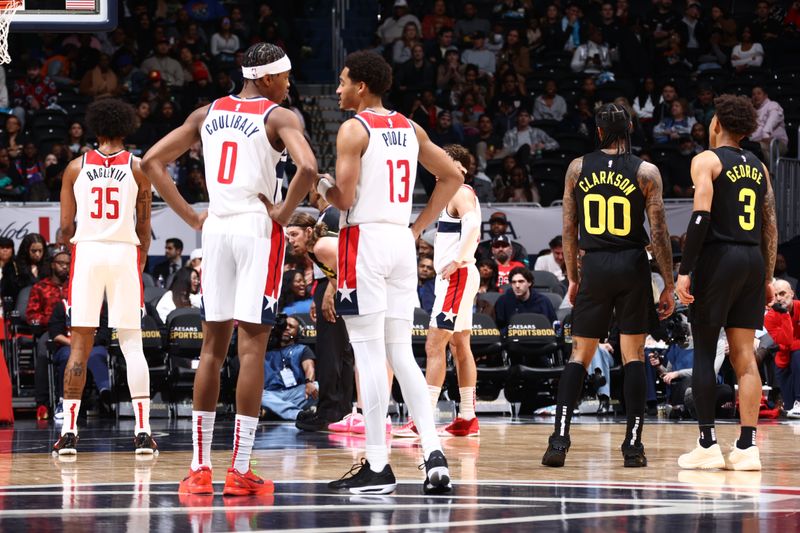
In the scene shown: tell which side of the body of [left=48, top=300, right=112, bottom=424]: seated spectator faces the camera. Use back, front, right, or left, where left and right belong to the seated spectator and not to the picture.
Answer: front

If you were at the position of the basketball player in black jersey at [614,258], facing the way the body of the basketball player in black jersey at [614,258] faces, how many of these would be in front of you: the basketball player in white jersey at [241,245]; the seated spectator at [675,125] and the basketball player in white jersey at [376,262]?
1

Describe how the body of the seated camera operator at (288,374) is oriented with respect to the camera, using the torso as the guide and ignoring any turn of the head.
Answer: toward the camera

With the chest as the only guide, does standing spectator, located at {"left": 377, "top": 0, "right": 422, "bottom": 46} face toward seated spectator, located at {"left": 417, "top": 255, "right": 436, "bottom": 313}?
yes

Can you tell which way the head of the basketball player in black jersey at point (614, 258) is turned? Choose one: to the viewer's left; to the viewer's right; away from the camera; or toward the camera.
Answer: away from the camera

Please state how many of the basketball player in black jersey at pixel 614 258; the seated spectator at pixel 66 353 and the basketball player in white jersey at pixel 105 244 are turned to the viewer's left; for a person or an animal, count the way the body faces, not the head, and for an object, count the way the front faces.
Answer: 0

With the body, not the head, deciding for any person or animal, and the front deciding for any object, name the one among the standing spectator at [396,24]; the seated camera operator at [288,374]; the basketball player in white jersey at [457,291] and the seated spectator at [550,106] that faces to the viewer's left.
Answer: the basketball player in white jersey

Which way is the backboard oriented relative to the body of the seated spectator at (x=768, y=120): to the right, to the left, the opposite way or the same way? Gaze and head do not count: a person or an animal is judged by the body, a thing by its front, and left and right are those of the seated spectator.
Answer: to the left

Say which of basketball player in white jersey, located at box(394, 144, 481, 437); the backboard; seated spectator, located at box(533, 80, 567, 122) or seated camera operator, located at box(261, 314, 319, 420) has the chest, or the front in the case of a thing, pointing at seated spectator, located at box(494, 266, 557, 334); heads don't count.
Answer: seated spectator, located at box(533, 80, 567, 122)

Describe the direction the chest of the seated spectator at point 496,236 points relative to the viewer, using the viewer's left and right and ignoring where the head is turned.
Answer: facing the viewer

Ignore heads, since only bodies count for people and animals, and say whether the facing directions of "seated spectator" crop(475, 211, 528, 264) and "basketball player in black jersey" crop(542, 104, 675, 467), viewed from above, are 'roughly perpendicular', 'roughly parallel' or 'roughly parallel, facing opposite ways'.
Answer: roughly parallel, facing opposite ways

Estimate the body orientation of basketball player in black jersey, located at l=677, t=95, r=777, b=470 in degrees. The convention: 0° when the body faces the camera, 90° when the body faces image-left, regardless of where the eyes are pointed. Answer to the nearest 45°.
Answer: approximately 135°

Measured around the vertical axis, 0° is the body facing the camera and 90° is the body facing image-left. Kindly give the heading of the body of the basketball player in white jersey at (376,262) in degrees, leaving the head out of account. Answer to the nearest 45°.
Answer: approximately 135°
